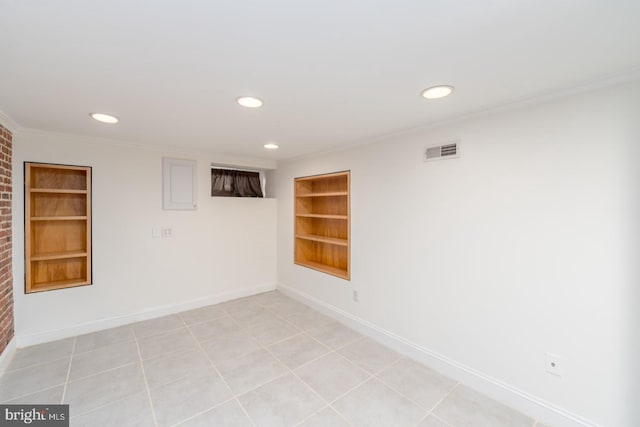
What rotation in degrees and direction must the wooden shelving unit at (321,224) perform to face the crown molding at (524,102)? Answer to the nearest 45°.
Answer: approximately 90° to its left

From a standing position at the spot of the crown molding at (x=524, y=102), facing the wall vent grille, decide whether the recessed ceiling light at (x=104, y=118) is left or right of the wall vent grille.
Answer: left

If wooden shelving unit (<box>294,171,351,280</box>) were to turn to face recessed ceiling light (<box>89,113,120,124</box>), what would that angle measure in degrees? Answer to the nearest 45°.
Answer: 0° — it already faces it

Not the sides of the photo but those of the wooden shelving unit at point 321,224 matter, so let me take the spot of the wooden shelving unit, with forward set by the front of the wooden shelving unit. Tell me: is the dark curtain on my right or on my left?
on my right

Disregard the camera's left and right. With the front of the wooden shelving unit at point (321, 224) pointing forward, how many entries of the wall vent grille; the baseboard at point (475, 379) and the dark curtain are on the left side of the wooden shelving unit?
2

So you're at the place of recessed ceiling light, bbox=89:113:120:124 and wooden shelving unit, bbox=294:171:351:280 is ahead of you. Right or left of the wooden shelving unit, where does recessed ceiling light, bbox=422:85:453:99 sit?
right

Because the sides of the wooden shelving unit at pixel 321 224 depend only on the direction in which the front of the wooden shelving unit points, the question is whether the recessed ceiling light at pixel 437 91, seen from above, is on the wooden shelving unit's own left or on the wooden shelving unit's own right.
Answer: on the wooden shelving unit's own left

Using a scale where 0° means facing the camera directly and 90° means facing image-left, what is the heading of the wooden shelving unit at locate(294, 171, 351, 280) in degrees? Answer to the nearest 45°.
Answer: approximately 45°
